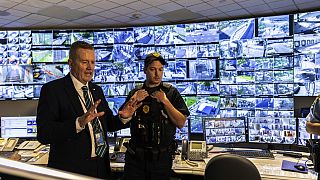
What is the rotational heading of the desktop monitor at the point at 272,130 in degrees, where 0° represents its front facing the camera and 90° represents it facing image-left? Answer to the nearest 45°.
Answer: approximately 0°

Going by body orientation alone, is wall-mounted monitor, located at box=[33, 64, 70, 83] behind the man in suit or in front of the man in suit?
behind

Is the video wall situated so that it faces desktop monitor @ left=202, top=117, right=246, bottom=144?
yes

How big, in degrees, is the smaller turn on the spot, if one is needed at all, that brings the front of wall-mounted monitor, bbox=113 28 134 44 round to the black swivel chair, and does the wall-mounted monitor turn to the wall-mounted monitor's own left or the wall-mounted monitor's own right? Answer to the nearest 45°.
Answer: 0° — it already faces it

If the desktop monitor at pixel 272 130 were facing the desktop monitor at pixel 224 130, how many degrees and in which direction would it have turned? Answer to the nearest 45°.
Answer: approximately 90° to its right

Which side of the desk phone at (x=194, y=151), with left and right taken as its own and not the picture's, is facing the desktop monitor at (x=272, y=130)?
left

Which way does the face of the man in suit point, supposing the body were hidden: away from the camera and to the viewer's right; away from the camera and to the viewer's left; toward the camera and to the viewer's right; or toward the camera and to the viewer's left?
toward the camera and to the viewer's right

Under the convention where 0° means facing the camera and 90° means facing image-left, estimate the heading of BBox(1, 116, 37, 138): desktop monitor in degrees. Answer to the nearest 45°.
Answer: approximately 0°
